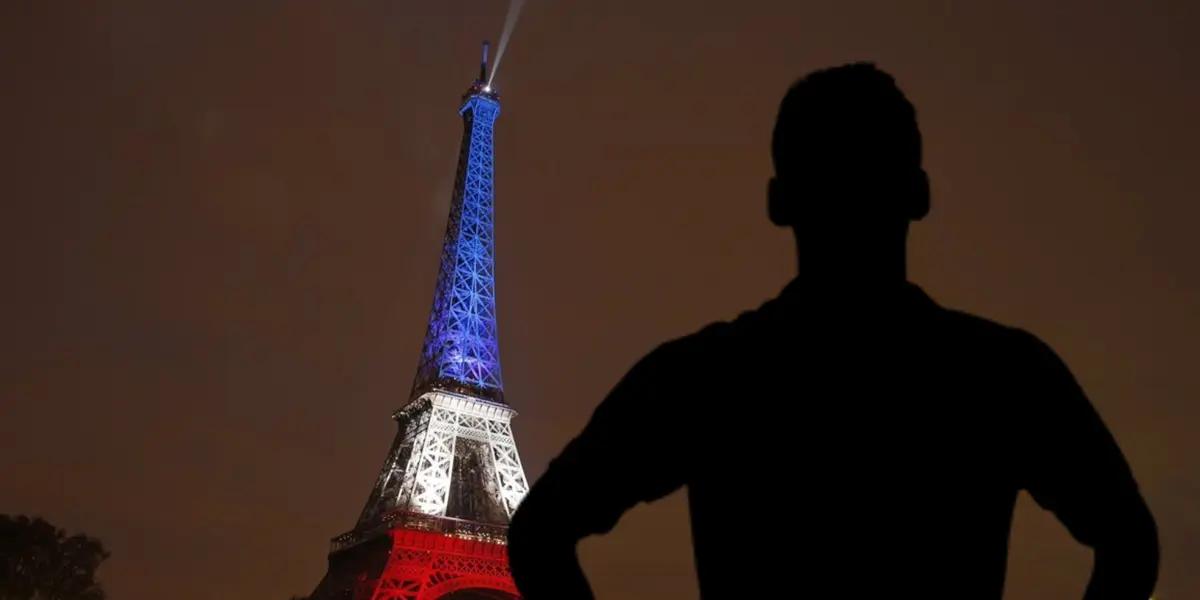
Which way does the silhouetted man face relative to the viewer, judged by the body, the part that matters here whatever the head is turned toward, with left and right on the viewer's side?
facing away from the viewer
